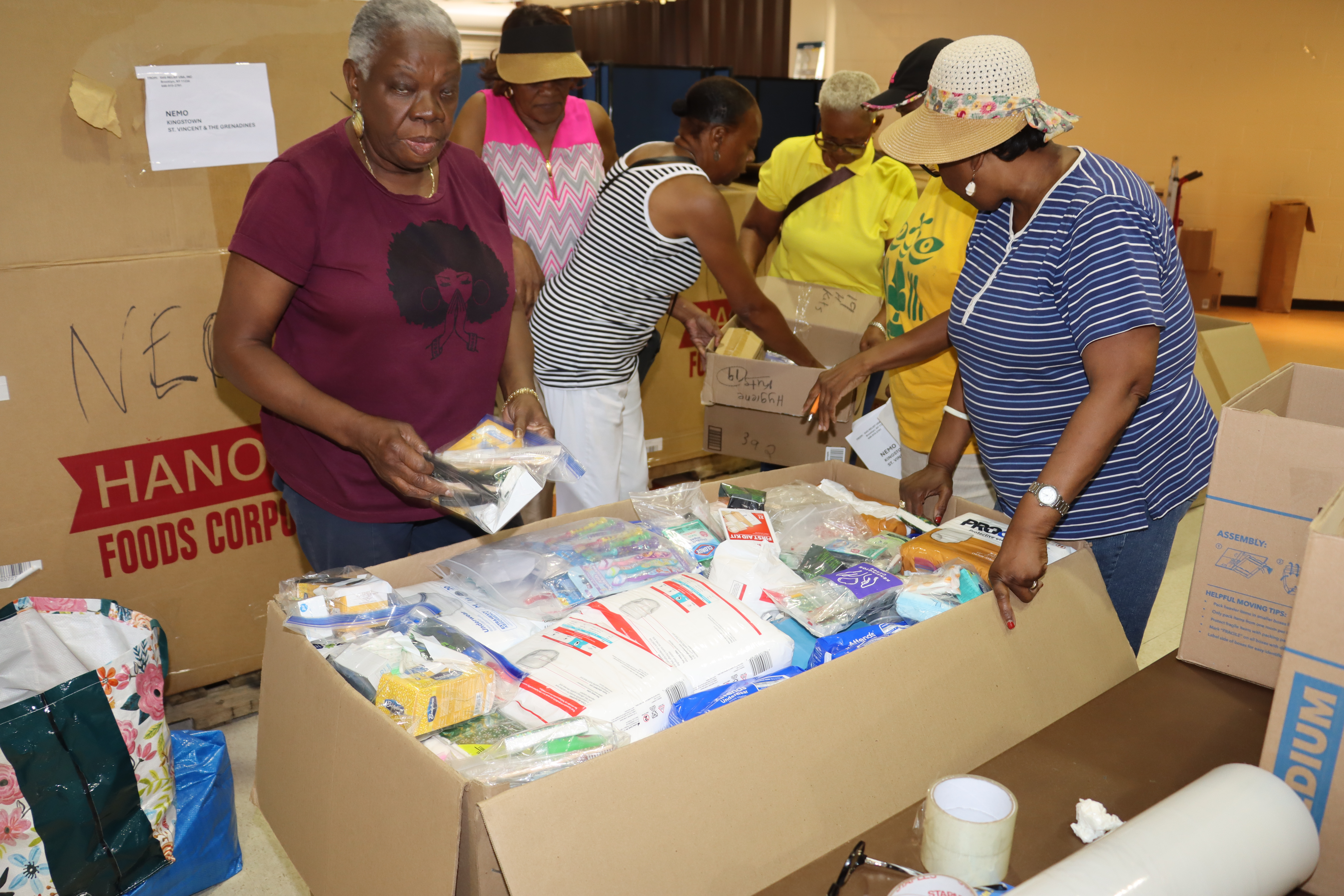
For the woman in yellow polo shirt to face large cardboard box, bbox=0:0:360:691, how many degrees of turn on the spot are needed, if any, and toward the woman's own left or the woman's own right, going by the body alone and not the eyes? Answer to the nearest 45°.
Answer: approximately 45° to the woman's own right

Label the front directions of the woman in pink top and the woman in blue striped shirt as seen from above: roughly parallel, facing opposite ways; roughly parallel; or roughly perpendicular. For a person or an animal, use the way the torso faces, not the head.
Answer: roughly perpendicular

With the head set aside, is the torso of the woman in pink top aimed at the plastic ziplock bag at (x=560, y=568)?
yes

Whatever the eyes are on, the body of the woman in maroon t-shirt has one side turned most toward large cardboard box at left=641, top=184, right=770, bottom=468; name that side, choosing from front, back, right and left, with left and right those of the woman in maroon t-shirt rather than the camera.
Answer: left

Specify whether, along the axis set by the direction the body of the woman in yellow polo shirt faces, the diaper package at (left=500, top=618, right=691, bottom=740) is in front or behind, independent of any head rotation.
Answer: in front

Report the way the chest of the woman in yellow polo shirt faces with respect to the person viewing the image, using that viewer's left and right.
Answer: facing the viewer

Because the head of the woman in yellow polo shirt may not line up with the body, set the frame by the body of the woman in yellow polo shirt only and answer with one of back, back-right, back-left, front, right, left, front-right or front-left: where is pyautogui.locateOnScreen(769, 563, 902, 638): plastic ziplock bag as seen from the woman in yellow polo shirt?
front

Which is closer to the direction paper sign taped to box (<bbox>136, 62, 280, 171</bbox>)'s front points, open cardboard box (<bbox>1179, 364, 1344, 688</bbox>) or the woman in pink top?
the open cardboard box

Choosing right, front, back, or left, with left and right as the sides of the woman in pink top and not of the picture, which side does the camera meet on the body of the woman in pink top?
front

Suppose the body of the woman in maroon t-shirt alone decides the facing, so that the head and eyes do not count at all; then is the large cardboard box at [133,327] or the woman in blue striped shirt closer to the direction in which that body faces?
the woman in blue striped shirt

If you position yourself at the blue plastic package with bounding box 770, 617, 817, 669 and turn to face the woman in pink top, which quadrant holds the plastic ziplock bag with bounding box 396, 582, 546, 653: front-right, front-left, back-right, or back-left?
front-left

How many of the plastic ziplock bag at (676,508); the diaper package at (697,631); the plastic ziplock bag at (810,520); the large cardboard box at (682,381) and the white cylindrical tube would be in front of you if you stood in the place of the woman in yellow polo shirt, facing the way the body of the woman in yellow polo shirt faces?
4

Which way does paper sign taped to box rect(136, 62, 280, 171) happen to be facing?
toward the camera

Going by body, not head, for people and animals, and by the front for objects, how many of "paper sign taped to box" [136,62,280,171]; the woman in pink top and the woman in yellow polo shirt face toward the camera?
3

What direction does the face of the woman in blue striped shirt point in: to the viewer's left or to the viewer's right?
to the viewer's left
